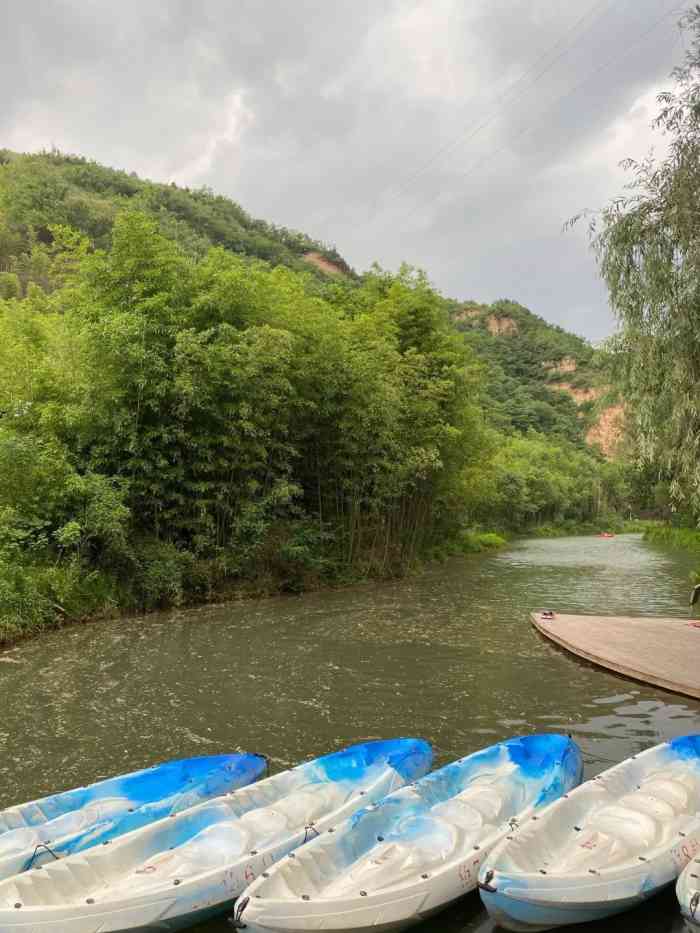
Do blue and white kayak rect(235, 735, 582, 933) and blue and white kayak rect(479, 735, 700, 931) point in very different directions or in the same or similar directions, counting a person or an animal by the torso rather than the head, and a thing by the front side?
same or similar directions

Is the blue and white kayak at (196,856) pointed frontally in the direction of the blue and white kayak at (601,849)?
no

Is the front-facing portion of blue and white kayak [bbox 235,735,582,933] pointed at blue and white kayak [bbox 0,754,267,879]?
no

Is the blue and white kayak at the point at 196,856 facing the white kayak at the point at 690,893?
no
